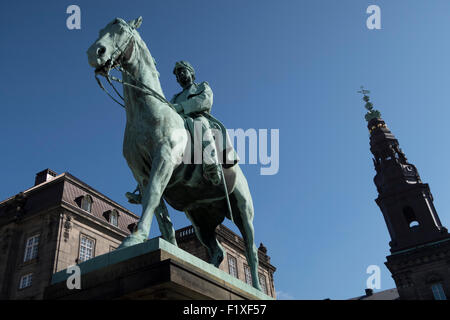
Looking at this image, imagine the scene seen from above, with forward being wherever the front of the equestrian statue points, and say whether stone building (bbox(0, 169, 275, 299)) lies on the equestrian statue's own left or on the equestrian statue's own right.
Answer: on the equestrian statue's own right

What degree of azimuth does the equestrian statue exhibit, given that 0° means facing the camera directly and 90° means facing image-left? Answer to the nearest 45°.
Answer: approximately 45°
